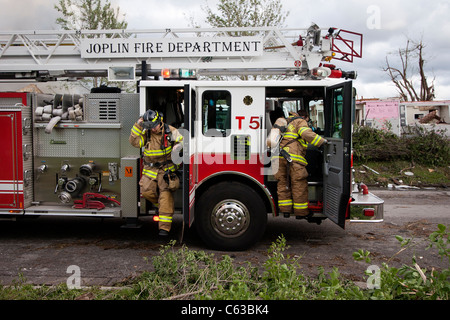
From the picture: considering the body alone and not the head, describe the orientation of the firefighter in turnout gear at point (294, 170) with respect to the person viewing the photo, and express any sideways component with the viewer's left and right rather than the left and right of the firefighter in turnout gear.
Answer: facing away from the viewer and to the right of the viewer

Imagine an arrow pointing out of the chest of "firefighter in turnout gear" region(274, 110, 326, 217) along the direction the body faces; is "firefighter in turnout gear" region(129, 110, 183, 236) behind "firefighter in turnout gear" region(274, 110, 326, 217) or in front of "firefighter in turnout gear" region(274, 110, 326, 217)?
behind

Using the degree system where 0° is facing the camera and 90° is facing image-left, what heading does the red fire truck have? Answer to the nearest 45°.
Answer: approximately 270°
